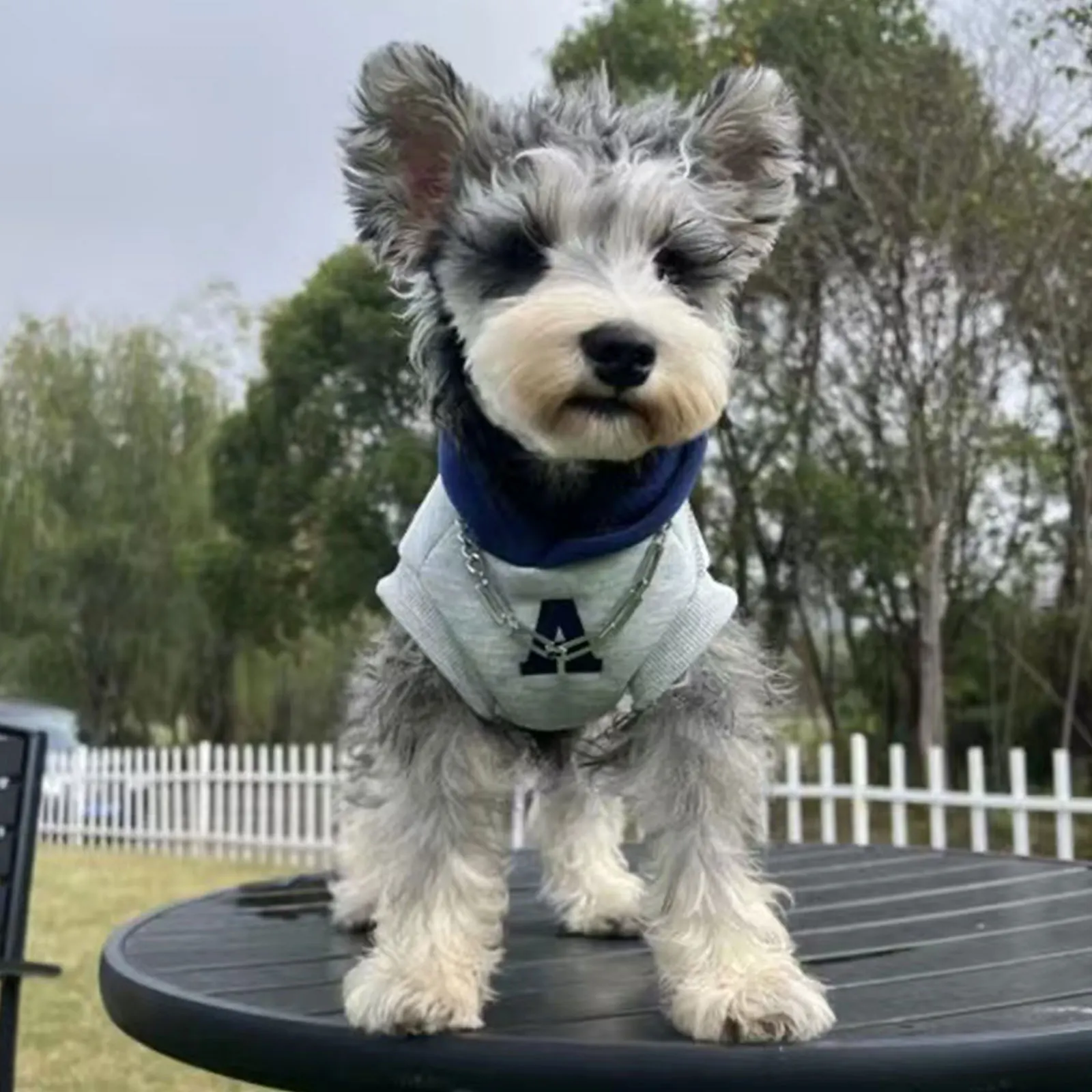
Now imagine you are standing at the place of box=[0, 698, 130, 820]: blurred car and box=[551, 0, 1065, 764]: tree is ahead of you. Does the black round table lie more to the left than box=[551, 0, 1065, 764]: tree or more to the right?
right

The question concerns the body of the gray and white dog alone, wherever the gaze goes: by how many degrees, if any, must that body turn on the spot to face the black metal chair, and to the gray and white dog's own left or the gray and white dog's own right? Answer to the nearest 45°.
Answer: approximately 135° to the gray and white dog's own right

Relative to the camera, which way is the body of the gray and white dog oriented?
toward the camera

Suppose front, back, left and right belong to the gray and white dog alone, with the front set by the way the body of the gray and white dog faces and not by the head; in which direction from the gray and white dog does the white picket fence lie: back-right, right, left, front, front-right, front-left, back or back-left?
back

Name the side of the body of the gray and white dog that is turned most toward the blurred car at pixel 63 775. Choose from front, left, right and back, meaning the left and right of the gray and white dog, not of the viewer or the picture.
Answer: back

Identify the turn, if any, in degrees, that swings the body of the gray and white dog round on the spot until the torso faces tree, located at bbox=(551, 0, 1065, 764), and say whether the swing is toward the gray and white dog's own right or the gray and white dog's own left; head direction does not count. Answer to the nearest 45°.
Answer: approximately 180°

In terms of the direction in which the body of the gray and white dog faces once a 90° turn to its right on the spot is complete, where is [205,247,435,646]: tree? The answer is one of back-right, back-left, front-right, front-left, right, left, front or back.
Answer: right
